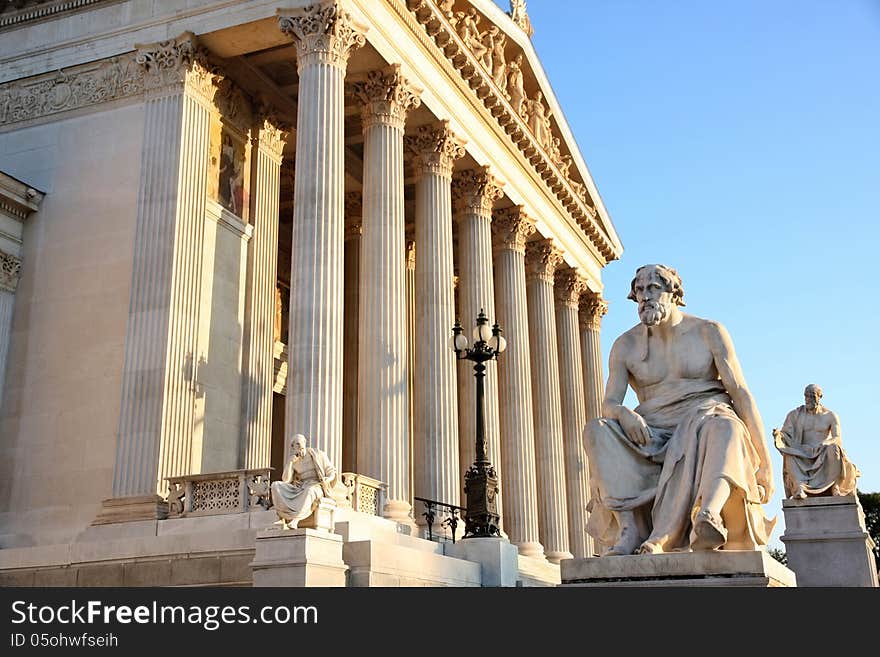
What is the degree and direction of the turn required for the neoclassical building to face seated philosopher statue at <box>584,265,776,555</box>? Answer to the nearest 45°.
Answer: approximately 45° to its right

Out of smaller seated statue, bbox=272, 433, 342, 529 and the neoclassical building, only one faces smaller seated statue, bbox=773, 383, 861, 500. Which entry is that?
the neoclassical building

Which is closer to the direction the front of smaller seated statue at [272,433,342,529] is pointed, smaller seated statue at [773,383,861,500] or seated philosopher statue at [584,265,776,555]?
the seated philosopher statue

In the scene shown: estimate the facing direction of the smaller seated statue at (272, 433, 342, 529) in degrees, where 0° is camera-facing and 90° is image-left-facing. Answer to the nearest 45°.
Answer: approximately 45°

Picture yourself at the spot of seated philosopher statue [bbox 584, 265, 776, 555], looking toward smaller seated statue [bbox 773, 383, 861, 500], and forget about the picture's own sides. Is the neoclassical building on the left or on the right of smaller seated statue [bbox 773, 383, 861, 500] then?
left

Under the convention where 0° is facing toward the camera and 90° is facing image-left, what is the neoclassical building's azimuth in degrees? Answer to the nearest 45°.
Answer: approximately 315°

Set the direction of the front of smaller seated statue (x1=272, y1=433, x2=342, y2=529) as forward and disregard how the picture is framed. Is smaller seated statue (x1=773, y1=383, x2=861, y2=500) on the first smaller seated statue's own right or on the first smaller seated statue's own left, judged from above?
on the first smaller seated statue's own left
